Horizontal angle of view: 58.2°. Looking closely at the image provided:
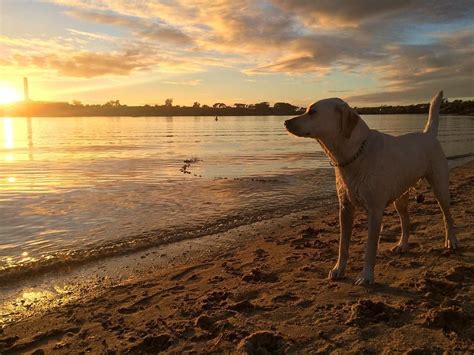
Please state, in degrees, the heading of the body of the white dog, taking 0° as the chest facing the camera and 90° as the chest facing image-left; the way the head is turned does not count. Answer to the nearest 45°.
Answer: approximately 45°
